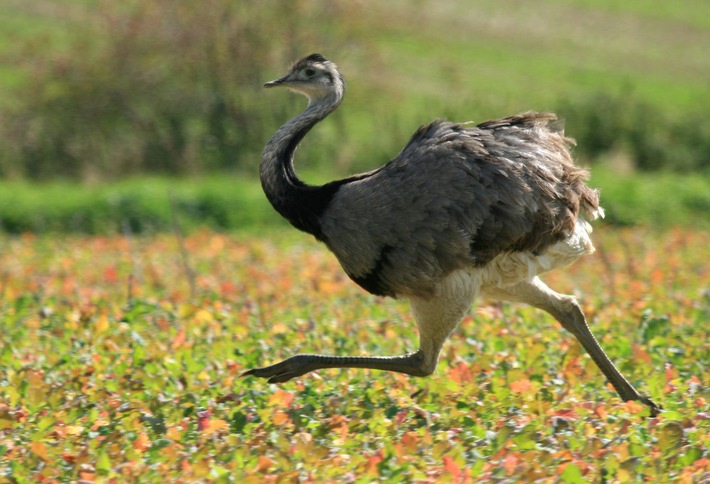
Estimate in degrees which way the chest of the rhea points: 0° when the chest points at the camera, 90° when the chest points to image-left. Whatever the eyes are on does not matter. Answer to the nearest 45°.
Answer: approximately 90°

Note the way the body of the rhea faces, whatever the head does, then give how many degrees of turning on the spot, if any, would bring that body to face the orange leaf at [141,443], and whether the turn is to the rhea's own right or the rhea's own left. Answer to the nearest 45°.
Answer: approximately 45° to the rhea's own left
